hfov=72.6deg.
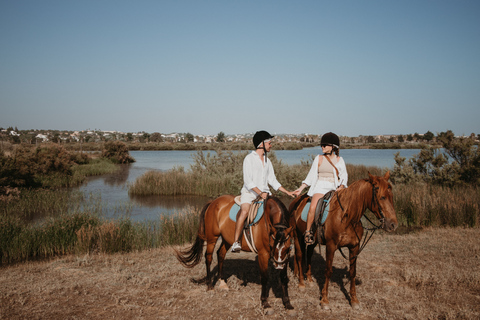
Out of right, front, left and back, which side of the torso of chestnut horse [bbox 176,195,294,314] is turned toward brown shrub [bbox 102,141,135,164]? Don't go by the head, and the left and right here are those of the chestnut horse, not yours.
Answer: back

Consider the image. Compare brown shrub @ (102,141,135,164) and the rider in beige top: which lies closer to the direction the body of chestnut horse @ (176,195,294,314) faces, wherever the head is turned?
the rider in beige top

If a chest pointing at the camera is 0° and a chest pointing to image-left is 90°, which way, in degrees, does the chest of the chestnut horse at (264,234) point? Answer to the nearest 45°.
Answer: approximately 315°

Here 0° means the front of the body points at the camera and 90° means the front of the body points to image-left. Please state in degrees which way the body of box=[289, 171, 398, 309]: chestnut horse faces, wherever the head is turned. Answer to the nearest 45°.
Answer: approximately 315°

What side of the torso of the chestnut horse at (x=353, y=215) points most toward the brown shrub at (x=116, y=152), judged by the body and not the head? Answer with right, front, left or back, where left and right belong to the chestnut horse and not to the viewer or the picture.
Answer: back

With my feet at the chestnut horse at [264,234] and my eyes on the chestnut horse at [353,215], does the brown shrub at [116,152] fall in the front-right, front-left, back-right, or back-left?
back-left
